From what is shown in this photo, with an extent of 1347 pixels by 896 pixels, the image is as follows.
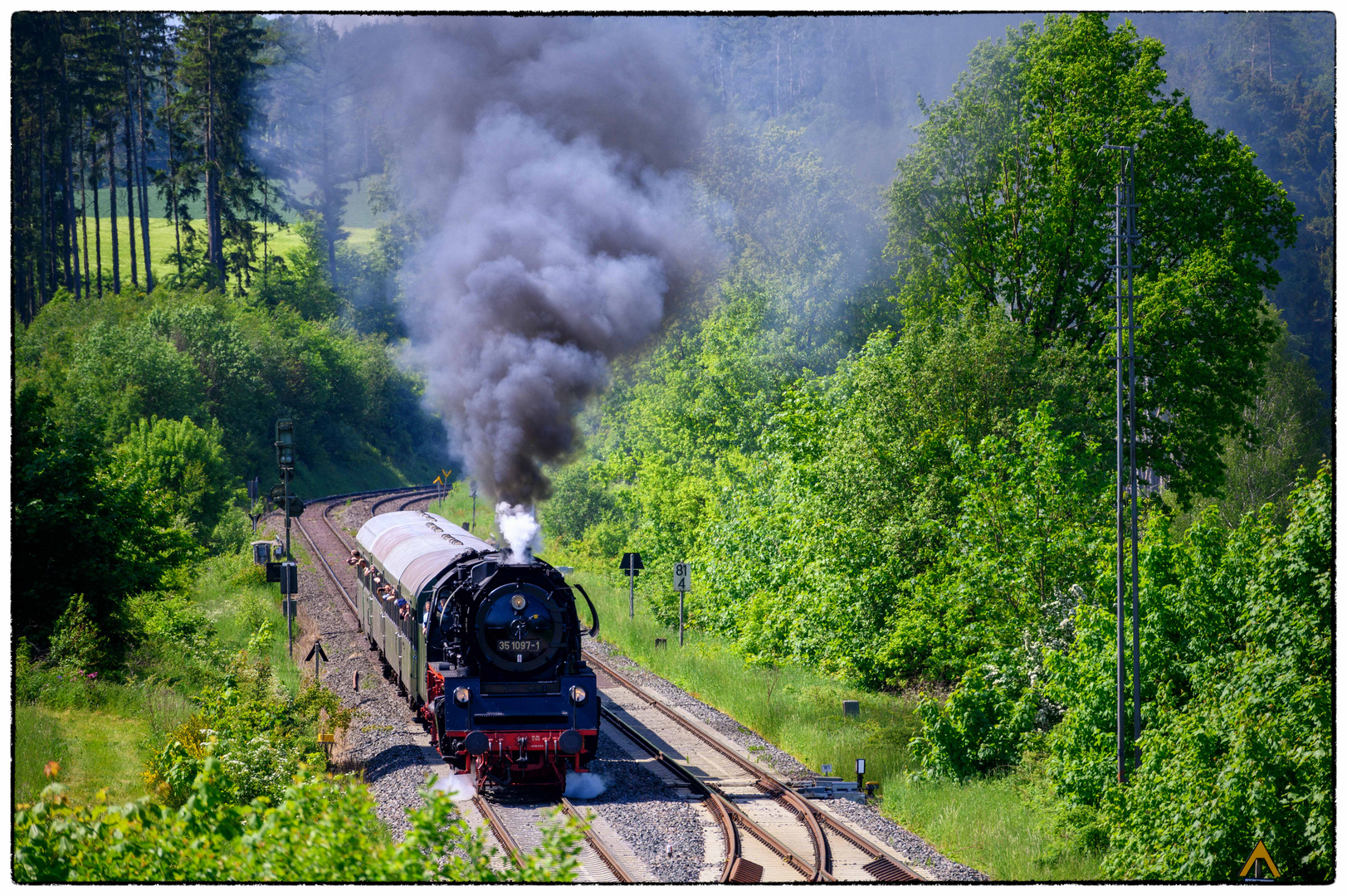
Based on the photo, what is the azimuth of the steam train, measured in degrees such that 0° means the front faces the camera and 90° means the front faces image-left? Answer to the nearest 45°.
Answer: approximately 0°

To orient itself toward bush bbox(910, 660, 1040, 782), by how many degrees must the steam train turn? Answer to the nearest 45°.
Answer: approximately 90° to its left

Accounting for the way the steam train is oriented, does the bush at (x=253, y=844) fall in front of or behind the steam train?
in front

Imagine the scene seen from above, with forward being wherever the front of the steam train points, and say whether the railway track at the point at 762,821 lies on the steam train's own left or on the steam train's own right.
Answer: on the steam train's own left

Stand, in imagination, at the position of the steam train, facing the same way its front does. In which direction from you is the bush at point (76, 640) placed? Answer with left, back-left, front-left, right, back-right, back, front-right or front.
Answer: back-right

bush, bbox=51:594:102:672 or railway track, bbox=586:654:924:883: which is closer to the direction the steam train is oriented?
the railway track
